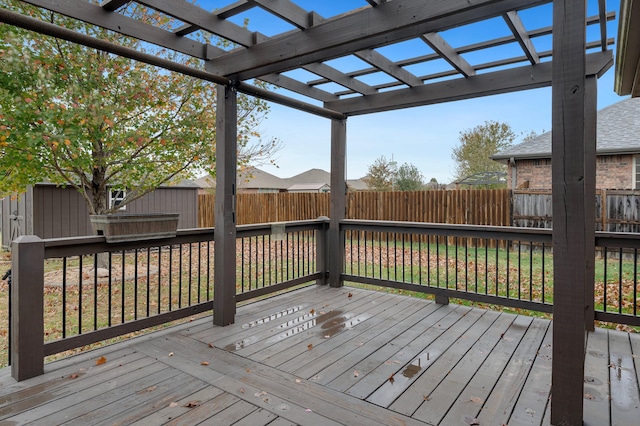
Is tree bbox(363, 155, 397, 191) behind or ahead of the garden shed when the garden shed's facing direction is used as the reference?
behind

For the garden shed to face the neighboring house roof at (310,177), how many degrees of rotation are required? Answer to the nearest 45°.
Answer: approximately 135° to its right

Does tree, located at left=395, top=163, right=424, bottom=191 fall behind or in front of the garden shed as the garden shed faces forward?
behind

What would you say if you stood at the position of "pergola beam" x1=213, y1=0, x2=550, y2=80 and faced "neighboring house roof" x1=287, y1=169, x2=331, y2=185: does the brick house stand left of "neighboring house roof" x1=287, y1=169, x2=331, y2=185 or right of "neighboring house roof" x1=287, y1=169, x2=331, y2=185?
right

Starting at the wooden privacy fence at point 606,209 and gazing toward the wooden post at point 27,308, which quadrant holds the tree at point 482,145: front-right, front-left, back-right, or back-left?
back-right

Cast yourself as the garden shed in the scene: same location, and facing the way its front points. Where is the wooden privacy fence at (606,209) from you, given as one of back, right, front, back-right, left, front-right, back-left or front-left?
back-left

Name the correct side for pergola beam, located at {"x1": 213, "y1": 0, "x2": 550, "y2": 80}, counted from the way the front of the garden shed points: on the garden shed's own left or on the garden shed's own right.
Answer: on the garden shed's own left

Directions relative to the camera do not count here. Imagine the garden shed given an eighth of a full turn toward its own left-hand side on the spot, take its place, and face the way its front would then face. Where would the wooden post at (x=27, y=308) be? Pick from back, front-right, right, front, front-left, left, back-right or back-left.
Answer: front-left

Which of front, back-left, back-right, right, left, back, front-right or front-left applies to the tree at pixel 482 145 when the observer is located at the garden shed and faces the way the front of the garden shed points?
back
